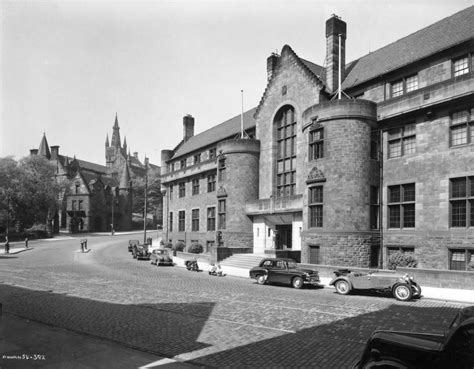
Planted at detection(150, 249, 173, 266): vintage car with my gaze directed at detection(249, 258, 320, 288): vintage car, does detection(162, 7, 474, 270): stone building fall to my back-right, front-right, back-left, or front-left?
front-left

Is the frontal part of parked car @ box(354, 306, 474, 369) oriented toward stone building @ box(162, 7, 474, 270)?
no

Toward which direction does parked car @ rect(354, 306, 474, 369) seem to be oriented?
to the viewer's left

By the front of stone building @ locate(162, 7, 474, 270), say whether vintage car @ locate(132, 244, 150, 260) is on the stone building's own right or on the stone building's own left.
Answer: on the stone building's own right

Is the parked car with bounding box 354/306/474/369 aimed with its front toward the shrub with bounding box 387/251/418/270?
no

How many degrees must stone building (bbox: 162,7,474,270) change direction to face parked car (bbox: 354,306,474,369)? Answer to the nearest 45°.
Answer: approximately 45° to its left

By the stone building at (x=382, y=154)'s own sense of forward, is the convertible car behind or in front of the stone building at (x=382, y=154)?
in front

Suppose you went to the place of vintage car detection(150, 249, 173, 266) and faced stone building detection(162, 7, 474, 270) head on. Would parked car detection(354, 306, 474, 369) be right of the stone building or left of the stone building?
right

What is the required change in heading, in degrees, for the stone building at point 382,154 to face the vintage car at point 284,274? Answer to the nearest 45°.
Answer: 0° — it already faces it

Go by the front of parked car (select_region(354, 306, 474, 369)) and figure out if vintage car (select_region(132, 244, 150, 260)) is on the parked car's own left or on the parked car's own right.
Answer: on the parked car's own right

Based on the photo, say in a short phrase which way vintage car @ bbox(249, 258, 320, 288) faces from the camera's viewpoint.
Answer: facing the viewer and to the right of the viewer

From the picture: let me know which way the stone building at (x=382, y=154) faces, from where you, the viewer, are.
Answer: facing the viewer and to the left of the viewer
